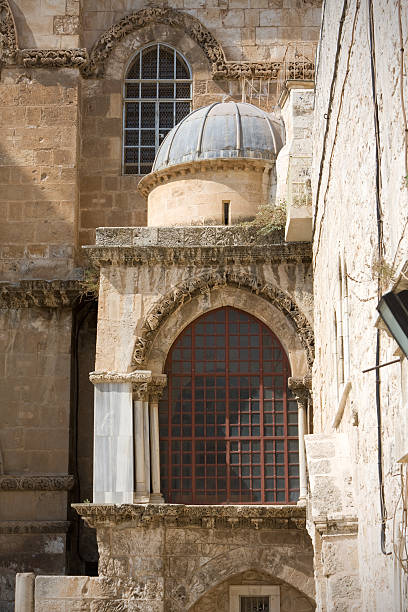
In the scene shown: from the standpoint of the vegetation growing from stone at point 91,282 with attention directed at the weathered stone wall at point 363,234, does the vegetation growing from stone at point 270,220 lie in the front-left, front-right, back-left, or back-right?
front-left

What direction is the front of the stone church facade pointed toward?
toward the camera

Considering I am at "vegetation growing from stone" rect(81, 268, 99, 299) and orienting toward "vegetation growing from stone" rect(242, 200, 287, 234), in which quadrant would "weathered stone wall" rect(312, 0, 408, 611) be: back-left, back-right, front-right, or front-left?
front-right
